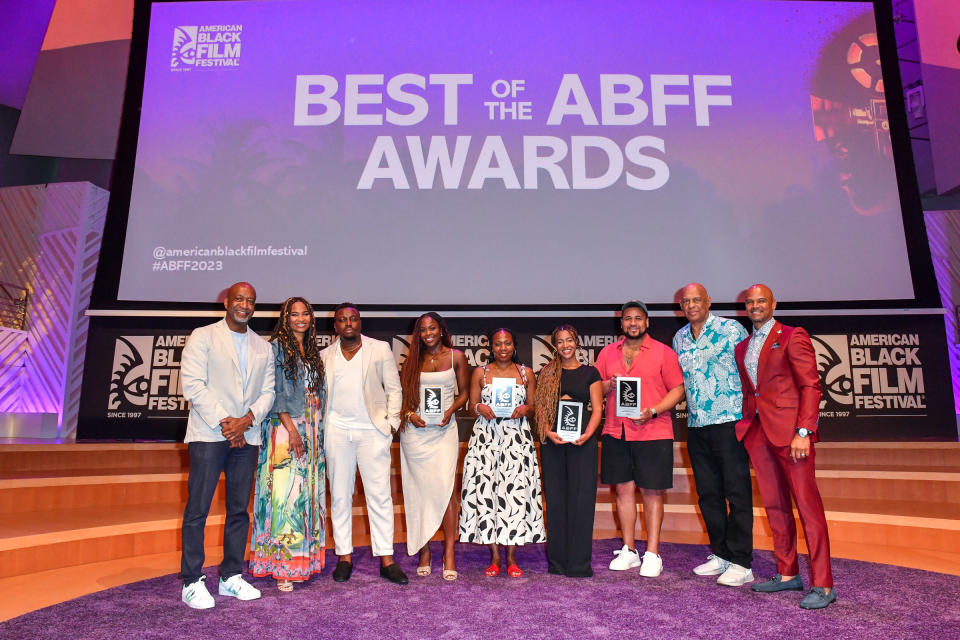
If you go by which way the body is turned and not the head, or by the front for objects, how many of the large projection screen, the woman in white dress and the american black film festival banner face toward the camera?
3

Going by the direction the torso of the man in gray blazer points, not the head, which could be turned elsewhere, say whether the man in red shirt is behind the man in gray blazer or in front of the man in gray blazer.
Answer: in front

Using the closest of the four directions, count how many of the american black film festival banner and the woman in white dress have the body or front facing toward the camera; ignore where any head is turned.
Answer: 2

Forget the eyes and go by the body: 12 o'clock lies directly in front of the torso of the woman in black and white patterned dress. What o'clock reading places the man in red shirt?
The man in red shirt is roughly at 9 o'clock from the woman in black and white patterned dress.

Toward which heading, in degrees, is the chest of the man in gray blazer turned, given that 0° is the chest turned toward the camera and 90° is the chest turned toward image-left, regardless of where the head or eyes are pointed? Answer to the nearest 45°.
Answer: approximately 315°

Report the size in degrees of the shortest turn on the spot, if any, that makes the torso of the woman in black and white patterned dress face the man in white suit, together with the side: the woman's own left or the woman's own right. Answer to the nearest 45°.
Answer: approximately 90° to the woman's own right

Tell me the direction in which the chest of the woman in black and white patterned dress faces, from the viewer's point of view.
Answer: toward the camera

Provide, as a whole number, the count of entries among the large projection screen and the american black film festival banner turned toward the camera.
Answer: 2

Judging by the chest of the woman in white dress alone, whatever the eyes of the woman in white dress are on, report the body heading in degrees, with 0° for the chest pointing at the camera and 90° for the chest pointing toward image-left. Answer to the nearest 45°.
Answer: approximately 0°

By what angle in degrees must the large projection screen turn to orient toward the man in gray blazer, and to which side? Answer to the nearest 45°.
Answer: approximately 45° to its right
